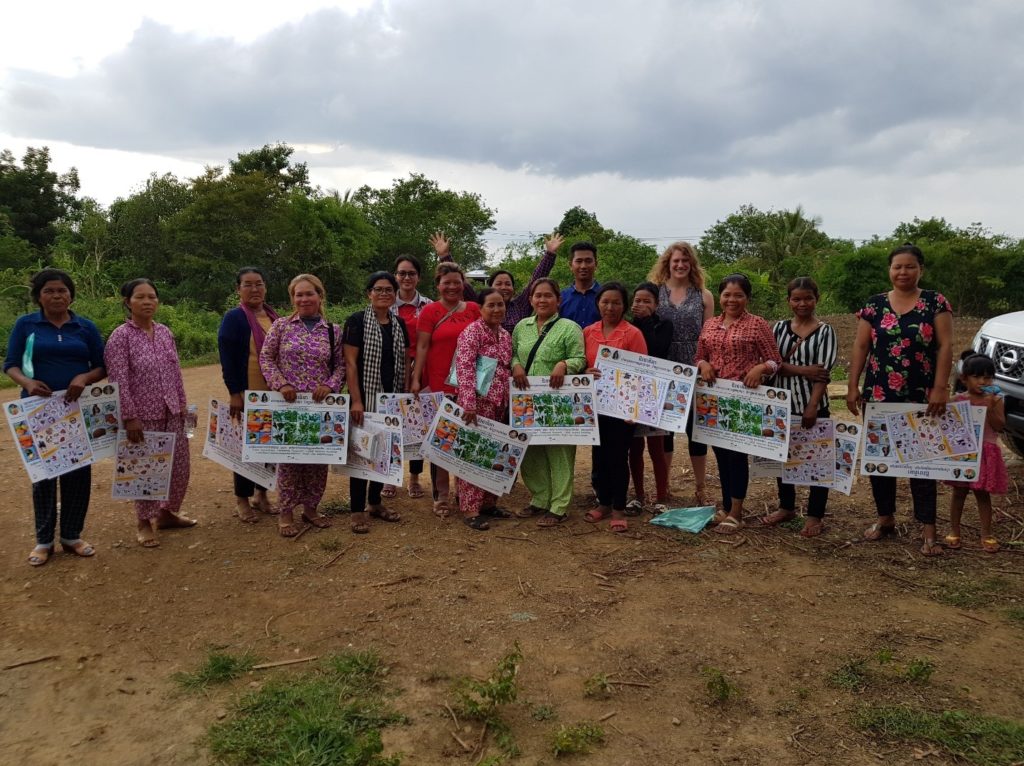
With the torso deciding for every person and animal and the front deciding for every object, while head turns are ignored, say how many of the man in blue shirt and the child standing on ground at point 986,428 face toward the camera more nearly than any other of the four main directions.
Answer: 2

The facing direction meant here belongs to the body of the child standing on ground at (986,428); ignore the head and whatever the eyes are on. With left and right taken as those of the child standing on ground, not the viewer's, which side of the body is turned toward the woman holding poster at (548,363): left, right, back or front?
right

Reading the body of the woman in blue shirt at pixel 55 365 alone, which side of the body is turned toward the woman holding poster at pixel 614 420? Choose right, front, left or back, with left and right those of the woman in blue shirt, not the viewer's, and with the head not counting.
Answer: left

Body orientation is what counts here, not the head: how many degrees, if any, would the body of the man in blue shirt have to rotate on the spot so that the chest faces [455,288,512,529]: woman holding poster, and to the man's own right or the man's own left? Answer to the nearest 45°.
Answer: approximately 45° to the man's own right

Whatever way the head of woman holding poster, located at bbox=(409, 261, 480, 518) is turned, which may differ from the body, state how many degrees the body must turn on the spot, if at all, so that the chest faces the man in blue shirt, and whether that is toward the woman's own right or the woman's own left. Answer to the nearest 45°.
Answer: approximately 90° to the woman's own left

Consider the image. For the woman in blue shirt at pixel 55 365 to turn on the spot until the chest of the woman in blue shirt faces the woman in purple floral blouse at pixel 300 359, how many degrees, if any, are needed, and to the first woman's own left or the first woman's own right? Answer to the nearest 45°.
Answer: approximately 90° to the first woman's own left

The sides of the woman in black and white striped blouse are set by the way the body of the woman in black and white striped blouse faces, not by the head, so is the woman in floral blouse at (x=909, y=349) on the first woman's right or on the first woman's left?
on the first woman's left

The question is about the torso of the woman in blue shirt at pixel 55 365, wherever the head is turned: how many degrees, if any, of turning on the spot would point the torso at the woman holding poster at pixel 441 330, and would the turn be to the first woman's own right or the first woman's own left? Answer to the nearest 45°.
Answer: approximately 90° to the first woman's own left

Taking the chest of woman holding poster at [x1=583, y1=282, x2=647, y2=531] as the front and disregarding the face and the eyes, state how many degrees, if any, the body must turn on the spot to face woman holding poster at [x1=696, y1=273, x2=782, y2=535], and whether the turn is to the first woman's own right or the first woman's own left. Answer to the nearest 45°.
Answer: approximately 90° to the first woman's own left

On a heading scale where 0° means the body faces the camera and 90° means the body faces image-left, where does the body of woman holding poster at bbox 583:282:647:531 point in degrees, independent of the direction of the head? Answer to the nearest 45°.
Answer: approximately 0°

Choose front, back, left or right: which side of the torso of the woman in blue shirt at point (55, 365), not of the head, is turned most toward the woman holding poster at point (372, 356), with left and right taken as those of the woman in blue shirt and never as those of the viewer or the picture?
left

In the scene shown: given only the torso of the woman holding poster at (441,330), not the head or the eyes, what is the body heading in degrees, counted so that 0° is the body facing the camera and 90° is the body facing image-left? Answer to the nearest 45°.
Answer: approximately 0°
